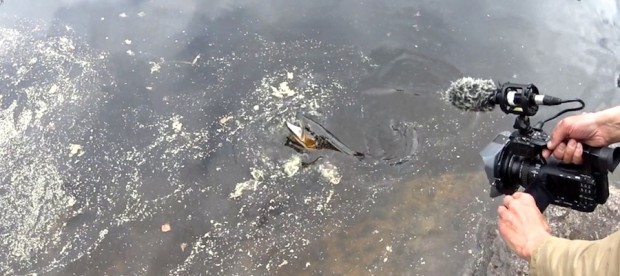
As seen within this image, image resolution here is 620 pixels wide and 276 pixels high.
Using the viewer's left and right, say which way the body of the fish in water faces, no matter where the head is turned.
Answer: facing to the left of the viewer
